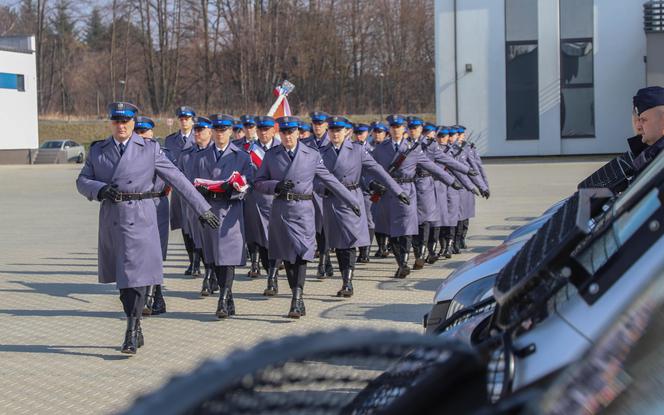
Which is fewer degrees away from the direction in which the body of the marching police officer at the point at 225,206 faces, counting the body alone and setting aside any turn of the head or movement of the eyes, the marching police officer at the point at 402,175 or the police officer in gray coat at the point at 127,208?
the police officer in gray coat

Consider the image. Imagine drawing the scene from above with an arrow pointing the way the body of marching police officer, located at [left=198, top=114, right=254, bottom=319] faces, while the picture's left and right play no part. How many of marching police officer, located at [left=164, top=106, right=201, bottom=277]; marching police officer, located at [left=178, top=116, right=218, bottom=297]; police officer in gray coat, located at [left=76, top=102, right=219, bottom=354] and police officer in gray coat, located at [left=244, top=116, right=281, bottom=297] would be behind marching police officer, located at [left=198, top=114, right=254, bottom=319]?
3

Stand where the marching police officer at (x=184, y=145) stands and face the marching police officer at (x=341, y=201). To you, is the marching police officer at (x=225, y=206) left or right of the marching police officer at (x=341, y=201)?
right

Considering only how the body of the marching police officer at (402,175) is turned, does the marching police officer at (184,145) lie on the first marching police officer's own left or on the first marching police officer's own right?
on the first marching police officer's own right

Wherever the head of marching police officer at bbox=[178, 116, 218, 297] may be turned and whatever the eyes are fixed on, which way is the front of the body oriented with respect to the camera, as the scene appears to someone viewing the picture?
toward the camera

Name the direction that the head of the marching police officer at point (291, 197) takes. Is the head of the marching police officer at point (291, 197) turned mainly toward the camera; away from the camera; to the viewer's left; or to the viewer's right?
toward the camera

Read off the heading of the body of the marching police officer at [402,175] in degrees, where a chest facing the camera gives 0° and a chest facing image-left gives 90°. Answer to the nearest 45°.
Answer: approximately 0°

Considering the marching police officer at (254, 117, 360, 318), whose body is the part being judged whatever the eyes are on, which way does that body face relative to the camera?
toward the camera

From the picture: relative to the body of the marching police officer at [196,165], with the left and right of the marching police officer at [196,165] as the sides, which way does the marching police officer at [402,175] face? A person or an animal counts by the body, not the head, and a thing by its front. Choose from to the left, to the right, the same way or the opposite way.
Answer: the same way

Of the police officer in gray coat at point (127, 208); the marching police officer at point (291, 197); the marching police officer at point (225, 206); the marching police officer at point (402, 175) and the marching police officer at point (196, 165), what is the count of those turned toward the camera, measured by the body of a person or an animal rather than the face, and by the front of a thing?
5

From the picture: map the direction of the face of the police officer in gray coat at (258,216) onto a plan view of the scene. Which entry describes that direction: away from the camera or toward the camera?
toward the camera

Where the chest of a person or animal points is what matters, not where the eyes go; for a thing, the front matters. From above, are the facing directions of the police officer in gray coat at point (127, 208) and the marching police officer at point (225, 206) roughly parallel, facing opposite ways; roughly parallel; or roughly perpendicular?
roughly parallel

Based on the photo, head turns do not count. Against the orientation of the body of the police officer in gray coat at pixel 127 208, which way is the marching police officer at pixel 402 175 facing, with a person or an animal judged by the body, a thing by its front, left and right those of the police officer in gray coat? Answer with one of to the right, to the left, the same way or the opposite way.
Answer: the same way

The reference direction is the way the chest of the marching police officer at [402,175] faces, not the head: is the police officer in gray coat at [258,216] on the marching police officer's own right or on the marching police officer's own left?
on the marching police officer's own right

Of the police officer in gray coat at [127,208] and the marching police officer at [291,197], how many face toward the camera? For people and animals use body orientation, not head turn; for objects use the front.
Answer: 2

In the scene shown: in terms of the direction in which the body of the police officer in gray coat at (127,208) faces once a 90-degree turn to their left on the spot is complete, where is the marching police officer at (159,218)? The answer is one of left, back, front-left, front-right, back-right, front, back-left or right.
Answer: left

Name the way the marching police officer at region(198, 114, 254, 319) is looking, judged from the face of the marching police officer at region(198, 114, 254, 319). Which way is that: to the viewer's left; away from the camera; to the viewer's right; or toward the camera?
toward the camera

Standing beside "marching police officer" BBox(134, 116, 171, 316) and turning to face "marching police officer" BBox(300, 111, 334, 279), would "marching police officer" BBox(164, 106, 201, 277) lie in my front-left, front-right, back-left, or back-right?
front-left

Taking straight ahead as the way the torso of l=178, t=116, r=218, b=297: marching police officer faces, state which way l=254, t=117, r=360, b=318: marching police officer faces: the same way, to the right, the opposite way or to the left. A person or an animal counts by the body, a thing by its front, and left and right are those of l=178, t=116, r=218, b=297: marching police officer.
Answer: the same way
